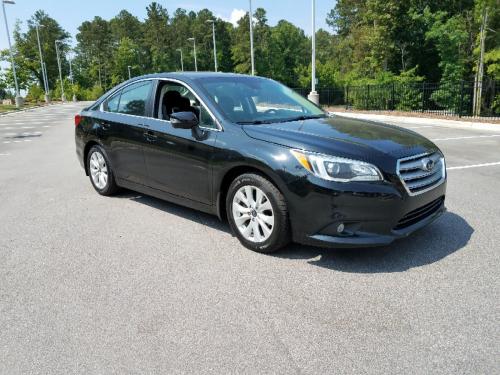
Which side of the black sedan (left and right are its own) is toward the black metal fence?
left

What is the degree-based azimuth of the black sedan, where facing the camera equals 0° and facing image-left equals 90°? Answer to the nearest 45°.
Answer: approximately 315°
